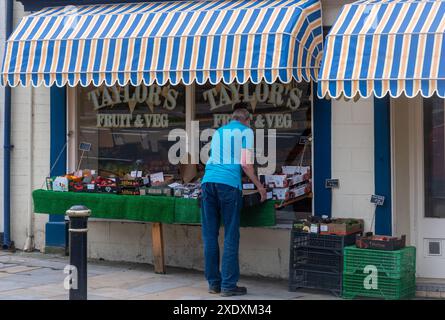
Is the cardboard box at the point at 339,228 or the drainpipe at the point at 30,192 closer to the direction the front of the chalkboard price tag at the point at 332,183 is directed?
the cardboard box

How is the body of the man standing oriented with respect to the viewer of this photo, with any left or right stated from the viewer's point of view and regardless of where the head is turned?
facing away from the viewer and to the right of the viewer

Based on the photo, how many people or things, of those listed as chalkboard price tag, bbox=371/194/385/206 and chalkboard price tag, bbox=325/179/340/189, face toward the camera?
2

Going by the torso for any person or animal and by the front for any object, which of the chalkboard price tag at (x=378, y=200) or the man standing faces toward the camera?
the chalkboard price tag

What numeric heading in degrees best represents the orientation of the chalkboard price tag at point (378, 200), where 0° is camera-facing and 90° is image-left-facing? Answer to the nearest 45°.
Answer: approximately 0°

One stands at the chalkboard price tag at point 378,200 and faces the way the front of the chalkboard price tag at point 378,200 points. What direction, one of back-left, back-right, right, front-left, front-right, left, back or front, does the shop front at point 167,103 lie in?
right

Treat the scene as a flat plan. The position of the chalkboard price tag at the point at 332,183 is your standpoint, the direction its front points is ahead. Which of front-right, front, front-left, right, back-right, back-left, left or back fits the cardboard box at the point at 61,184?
right

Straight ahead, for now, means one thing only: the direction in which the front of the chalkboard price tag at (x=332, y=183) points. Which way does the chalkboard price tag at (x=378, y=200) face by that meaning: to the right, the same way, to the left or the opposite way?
the same way

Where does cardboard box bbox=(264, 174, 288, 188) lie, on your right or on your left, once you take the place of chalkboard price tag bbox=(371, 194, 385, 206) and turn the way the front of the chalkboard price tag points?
on your right

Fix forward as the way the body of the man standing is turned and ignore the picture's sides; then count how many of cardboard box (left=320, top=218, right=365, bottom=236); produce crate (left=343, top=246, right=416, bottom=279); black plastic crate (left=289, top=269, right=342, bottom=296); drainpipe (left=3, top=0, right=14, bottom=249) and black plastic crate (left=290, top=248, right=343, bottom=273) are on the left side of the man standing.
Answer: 1

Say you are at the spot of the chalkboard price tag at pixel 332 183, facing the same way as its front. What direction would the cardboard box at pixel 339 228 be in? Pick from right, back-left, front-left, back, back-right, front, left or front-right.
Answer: front
